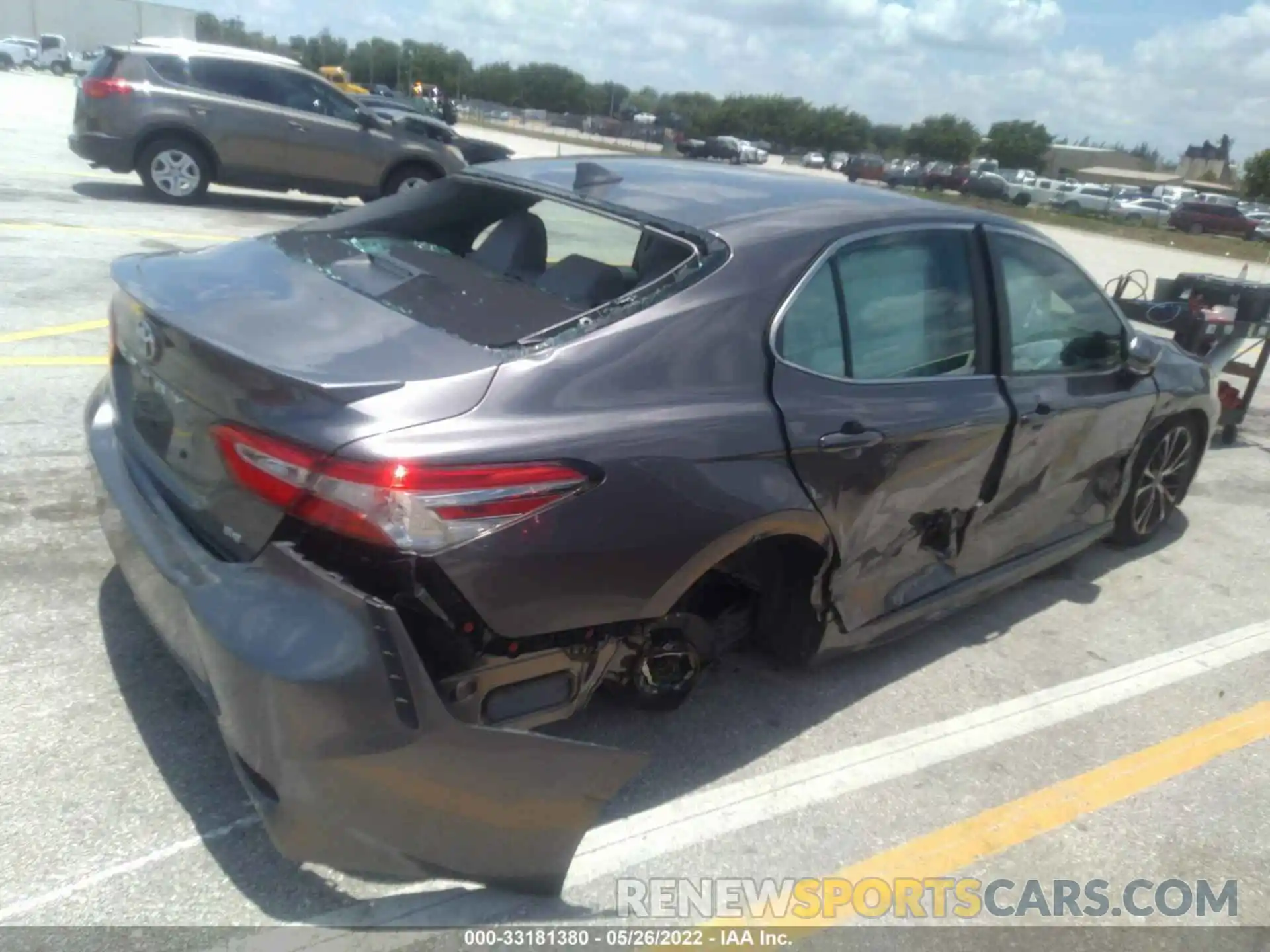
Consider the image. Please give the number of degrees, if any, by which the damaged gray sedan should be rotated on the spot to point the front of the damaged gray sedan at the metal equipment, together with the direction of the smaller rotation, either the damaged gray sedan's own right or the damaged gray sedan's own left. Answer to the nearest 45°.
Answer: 0° — it already faces it

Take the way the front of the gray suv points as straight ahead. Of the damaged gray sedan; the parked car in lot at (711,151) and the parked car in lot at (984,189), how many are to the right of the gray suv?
1

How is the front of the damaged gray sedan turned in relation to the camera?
facing away from the viewer and to the right of the viewer

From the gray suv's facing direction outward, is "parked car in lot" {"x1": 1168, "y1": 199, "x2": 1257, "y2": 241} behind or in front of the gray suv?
in front

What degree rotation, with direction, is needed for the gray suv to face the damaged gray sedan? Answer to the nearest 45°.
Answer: approximately 90° to its right

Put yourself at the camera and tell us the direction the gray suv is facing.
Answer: facing to the right of the viewer

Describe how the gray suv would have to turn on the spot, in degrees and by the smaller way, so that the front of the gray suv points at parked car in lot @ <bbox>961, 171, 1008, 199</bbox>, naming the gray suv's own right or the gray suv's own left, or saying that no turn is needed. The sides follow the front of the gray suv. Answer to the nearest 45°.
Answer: approximately 45° to the gray suv's own left

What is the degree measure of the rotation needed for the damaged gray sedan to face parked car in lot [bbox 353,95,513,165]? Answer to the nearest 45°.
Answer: approximately 45° to its left
